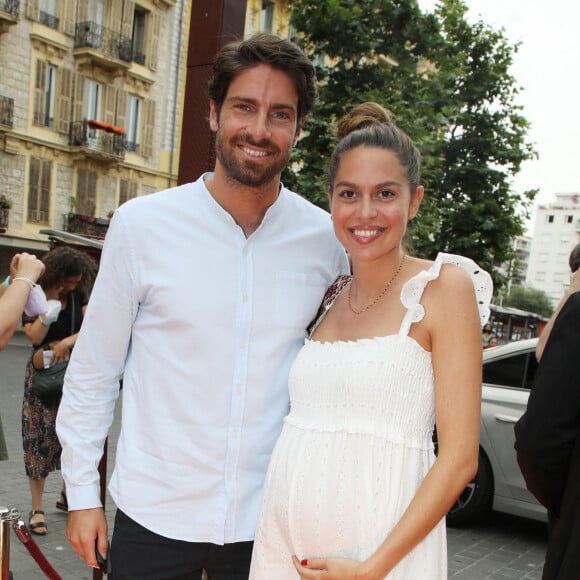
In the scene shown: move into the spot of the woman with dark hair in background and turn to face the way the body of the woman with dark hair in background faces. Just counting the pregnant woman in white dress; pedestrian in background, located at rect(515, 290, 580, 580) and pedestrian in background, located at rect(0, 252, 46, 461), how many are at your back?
0

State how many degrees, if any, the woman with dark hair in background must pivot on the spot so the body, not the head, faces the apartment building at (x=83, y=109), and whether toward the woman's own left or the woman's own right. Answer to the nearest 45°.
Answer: approximately 135° to the woman's own left

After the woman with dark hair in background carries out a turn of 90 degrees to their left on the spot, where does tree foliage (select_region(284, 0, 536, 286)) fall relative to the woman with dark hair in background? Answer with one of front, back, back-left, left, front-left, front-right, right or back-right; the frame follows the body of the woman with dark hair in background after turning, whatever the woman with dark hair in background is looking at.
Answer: front

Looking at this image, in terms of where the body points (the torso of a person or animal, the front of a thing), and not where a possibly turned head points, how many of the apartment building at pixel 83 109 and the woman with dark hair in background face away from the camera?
0

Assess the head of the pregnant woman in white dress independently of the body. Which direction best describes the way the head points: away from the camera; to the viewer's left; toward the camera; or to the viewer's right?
toward the camera

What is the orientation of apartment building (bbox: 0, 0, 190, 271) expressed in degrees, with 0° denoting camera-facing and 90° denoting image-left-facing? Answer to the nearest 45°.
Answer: approximately 315°

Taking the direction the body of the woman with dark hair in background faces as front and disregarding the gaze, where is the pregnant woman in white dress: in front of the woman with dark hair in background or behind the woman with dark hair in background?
in front

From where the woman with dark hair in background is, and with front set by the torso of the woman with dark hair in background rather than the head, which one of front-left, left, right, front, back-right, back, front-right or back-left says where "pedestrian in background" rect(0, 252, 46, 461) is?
front-right

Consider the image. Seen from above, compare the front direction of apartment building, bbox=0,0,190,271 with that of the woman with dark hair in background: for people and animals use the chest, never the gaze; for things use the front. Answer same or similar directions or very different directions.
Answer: same or similar directions

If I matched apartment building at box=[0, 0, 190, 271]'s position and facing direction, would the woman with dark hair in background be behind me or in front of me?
in front

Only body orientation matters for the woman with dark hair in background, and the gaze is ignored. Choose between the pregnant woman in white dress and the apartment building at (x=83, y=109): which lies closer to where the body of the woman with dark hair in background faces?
the pregnant woman in white dress

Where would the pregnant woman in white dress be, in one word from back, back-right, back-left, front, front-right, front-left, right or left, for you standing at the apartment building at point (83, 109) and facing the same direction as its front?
front-right
